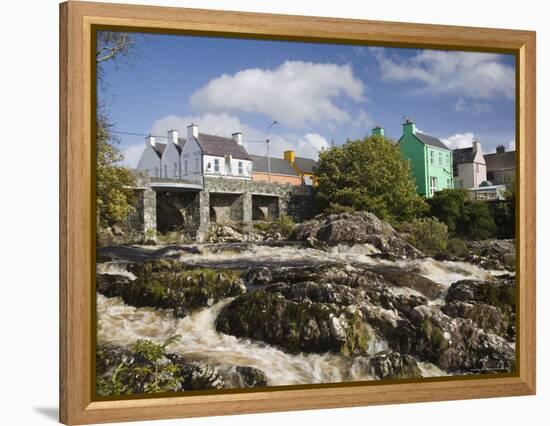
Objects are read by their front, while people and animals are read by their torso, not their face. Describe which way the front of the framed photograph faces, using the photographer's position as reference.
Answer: facing the viewer and to the right of the viewer
